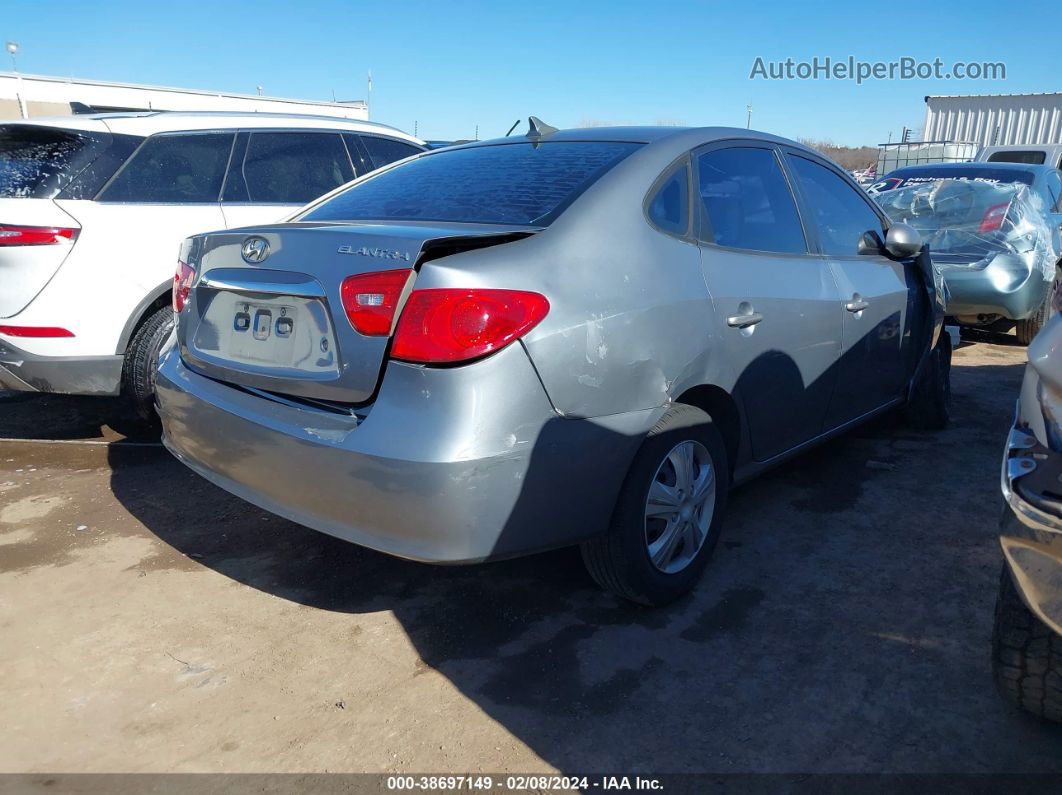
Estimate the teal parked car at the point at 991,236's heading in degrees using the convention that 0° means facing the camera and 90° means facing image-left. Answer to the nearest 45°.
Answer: approximately 225°

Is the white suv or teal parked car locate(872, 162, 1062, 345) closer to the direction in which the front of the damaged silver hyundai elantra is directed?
the teal parked car

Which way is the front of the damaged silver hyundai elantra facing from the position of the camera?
facing away from the viewer and to the right of the viewer

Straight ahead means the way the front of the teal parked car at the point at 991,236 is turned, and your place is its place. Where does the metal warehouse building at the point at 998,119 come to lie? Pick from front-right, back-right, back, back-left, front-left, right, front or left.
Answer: front-left

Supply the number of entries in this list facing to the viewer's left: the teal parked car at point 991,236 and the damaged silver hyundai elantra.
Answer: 0

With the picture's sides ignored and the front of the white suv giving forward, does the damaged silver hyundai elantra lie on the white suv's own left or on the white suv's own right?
on the white suv's own right

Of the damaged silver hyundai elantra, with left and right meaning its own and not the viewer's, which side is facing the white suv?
left

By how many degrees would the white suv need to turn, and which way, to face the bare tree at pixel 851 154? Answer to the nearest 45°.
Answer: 0° — it already faces it

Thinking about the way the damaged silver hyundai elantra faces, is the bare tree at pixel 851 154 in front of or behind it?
in front

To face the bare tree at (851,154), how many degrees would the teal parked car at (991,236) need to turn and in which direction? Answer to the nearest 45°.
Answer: approximately 45° to its left

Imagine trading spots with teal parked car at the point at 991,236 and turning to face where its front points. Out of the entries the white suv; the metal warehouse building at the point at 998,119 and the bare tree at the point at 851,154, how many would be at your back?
1

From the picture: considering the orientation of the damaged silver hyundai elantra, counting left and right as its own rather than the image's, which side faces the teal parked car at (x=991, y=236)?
front

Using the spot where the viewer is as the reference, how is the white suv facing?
facing away from the viewer and to the right of the viewer
